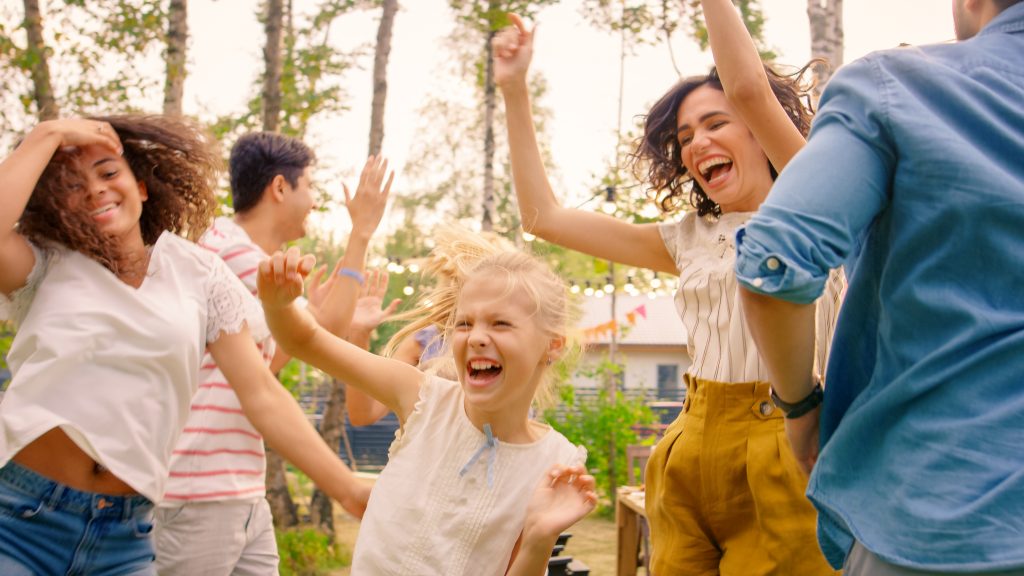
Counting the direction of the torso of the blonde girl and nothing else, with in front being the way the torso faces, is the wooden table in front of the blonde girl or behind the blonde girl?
behind

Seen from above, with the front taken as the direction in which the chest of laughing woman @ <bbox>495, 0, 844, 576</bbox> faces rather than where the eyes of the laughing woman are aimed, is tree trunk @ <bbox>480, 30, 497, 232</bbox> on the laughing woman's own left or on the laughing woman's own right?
on the laughing woman's own right

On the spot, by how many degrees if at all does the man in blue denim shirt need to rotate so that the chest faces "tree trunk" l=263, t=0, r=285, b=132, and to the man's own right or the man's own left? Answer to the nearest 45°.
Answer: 0° — they already face it

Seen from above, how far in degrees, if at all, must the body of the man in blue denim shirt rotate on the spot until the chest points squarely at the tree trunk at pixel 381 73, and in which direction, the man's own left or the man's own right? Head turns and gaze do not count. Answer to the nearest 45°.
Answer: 0° — they already face it

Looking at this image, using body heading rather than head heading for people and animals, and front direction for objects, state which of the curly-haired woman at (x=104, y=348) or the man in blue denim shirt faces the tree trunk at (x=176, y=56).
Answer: the man in blue denim shirt

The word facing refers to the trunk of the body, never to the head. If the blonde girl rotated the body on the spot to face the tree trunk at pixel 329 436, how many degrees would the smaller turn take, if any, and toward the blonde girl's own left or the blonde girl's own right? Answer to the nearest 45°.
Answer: approximately 180°

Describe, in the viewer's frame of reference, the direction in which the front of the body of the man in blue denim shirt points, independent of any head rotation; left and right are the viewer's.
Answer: facing away from the viewer and to the left of the viewer

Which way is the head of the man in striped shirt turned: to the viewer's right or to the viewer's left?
to the viewer's right
